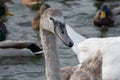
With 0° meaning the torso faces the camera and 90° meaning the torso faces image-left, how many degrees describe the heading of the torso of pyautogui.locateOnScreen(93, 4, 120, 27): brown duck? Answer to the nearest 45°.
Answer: approximately 45°

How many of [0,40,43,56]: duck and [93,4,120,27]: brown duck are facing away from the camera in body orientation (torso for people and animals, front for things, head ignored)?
0

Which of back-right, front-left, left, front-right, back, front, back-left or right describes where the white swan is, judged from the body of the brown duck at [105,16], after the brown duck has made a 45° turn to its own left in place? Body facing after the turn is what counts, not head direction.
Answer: front

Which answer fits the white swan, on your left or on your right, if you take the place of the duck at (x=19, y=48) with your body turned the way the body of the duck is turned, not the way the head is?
on your left

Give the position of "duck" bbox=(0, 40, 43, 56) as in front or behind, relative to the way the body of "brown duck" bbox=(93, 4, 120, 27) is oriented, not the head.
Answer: in front
